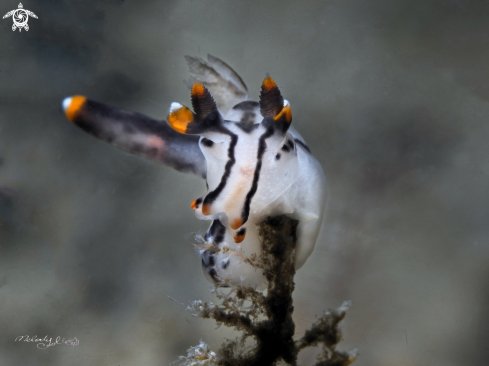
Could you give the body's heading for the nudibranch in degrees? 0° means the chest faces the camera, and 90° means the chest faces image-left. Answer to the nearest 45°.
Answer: approximately 0°
